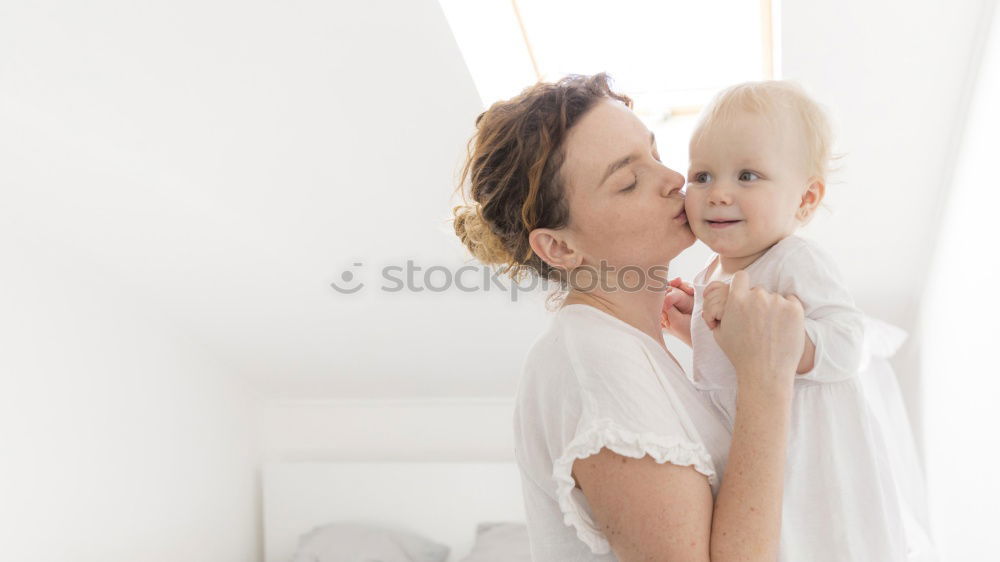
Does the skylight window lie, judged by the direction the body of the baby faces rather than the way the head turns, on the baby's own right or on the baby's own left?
on the baby's own right

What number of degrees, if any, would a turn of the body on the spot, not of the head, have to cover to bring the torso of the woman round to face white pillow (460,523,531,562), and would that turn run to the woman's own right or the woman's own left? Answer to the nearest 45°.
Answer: approximately 90° to the woman's own left

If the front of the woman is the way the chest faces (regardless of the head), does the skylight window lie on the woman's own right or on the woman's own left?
on the woman's own left

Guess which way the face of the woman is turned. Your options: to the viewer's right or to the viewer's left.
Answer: to the viewer's right

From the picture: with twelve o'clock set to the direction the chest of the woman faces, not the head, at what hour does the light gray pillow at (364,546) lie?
The light gray pillow is roughly at 8 o'clock from the woman.

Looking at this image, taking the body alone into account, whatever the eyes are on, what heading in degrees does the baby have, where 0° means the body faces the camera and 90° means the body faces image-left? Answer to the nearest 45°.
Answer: approximately 45°

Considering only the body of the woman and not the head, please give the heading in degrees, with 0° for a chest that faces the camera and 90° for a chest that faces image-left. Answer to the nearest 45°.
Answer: approximately 270°
